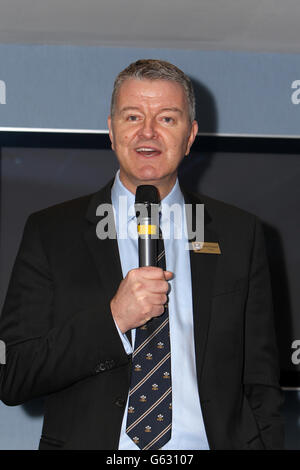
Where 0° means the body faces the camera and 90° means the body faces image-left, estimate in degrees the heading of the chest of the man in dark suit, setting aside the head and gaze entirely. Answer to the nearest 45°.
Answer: approximately 0°
